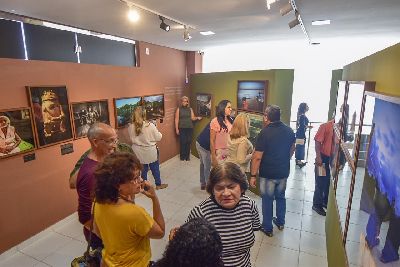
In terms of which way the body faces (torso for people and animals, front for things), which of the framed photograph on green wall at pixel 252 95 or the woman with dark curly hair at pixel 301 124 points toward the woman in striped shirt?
the framed photograph on green wall

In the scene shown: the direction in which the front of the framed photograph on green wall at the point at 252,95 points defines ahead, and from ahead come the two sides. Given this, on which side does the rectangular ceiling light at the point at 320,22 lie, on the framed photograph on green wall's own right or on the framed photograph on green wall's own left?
on the framed photograph on green wall's own left

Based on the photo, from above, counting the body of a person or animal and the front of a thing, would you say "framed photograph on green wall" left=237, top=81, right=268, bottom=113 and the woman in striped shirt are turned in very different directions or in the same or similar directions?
same or similar directions

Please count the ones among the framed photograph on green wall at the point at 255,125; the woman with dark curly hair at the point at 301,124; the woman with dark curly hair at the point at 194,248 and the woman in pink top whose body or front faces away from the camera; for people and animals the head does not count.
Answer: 1

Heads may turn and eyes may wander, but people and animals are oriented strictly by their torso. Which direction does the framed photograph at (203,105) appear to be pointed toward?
toward the camera

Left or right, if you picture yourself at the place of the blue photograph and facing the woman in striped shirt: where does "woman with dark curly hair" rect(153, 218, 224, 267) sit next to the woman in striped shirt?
left

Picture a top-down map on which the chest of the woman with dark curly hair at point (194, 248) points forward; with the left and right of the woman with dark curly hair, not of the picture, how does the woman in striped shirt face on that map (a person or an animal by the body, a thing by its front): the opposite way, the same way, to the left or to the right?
the opposite way

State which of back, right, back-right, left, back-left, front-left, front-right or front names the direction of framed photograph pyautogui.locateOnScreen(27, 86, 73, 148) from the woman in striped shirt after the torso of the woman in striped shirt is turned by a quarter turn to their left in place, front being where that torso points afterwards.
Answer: back-left

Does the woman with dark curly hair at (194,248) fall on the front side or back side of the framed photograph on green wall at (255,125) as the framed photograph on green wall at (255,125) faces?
on the front side

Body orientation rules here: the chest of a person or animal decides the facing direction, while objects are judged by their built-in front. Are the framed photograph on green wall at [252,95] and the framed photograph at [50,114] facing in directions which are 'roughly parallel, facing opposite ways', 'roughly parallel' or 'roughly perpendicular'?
roughly perpendicular

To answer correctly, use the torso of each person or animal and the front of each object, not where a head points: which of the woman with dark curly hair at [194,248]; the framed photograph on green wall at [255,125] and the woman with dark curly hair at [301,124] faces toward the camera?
the framed photograph on green wall

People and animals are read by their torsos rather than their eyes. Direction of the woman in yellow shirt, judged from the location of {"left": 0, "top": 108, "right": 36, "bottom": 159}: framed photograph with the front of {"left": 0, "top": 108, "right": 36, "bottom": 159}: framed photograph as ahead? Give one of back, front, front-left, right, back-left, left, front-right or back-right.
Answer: front-right

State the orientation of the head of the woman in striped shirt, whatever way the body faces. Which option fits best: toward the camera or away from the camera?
toward the camera

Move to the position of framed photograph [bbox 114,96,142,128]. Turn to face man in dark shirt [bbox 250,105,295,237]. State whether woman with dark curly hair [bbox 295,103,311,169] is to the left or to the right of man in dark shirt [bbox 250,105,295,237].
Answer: left

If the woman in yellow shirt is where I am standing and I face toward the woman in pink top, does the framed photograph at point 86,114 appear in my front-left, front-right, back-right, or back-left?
front-left

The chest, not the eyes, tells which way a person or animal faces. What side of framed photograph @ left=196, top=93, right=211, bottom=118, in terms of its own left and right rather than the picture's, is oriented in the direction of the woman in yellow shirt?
front
